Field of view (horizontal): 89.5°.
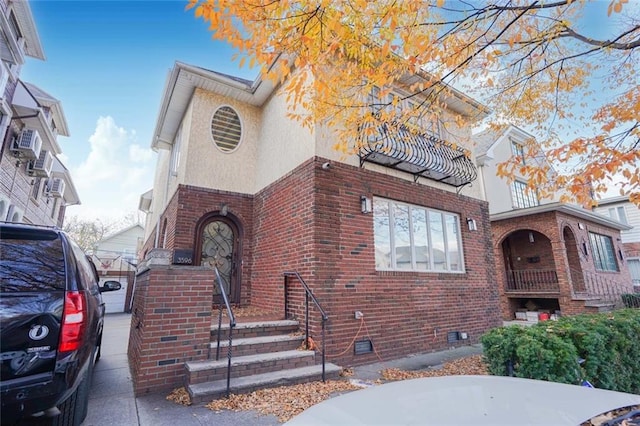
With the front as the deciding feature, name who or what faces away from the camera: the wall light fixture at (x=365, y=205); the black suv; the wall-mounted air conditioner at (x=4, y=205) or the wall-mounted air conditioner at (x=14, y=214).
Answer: the black suv

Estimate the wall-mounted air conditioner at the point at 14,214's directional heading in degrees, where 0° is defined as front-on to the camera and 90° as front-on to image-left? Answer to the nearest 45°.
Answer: approximately 315°

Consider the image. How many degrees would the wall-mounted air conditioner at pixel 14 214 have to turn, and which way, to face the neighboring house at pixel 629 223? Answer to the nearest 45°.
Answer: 0° — it already faces it

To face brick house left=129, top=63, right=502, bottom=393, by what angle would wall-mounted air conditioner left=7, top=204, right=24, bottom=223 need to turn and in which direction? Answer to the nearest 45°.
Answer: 0° — it already faces it

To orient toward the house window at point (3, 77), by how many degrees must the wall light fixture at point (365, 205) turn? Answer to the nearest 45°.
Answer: approximately 135° to its right

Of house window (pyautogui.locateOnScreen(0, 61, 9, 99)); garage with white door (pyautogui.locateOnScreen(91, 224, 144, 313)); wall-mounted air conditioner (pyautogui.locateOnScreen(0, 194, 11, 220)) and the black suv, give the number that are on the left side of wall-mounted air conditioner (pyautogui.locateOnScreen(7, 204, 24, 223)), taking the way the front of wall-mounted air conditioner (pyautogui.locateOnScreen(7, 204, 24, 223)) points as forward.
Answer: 1

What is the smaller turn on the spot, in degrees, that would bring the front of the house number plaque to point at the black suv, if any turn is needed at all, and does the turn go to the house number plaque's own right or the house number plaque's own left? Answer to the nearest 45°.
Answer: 0° — it already faces it

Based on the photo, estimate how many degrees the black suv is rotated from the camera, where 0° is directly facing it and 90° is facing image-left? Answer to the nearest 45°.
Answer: approximately 180°

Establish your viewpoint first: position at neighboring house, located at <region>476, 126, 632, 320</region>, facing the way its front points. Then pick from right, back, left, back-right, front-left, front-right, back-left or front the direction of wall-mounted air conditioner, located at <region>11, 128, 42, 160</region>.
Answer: right

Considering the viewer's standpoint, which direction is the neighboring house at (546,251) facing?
facing the viewer and to the right of the viewer

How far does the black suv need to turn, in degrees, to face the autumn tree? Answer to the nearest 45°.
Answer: approximately 90° to its right

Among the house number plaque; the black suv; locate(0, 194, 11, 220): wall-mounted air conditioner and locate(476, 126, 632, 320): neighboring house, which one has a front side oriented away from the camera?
the black suv

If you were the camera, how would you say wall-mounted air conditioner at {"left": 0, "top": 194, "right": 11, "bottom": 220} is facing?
facing to the right of the viewer

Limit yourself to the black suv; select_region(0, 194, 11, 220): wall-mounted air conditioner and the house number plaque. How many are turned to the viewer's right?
1
